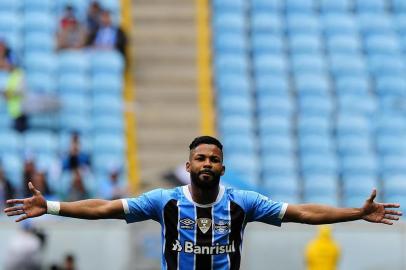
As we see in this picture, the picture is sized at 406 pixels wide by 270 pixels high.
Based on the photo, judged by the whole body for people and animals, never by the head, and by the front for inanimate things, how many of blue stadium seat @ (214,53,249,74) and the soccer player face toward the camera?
2

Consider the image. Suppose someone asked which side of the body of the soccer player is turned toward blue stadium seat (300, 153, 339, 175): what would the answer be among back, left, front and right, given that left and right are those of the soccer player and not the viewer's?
back

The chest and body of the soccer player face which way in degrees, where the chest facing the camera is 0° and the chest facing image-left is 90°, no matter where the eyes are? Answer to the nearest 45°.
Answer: approximately 0°

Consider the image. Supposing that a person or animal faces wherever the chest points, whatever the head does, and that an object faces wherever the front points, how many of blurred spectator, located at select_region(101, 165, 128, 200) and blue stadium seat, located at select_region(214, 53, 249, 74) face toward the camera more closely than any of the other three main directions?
2

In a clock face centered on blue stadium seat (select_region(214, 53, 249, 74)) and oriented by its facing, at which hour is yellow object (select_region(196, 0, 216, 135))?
The yellow object is roughly at 3 o'clock from the blue stadium seat.

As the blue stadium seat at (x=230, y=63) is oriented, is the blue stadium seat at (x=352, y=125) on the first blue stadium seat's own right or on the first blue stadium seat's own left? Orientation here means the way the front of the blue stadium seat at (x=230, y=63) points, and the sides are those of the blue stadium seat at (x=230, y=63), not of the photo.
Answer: on the first blue stadium seat's own left
